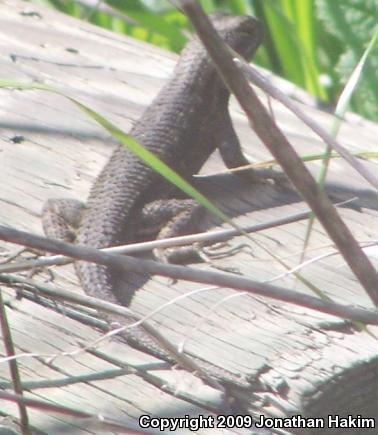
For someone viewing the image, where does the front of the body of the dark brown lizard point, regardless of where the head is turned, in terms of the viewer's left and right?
facing away from the viewer and to the right of the viewer

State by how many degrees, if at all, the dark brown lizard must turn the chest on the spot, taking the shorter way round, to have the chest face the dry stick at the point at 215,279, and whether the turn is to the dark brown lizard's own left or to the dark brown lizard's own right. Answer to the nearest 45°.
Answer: approximately 135° to the dark brown lizard's own right
